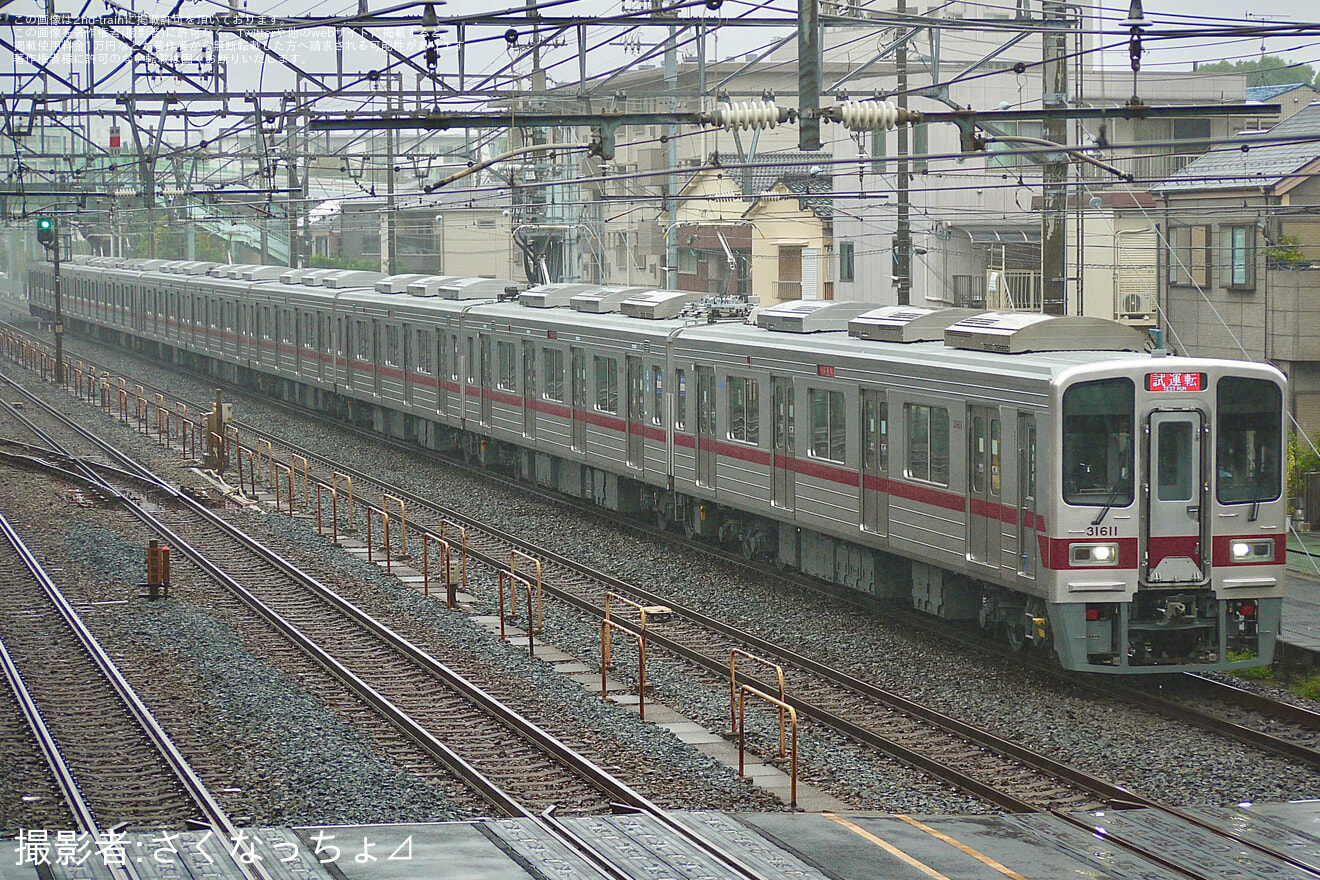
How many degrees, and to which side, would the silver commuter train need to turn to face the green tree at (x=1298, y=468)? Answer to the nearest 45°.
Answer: approximately 90° to its left

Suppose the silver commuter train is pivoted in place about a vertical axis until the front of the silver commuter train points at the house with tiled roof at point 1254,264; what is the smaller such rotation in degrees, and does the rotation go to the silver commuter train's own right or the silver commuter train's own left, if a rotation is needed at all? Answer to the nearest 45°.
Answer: approximately 90° to the silver commuter train's own left

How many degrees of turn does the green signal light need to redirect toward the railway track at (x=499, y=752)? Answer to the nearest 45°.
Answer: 0° — it already faces it

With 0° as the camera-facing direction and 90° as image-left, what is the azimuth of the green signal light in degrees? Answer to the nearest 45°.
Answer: approximately 0°

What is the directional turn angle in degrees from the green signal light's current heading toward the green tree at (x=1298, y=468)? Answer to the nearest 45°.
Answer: approximately 45° to its left

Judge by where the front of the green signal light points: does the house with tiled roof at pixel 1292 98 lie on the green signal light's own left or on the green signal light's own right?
on the green signal light's own left

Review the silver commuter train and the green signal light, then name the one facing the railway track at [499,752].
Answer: the green signal light

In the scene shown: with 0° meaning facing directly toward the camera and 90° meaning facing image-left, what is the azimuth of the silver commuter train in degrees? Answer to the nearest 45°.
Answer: approximately 315°
